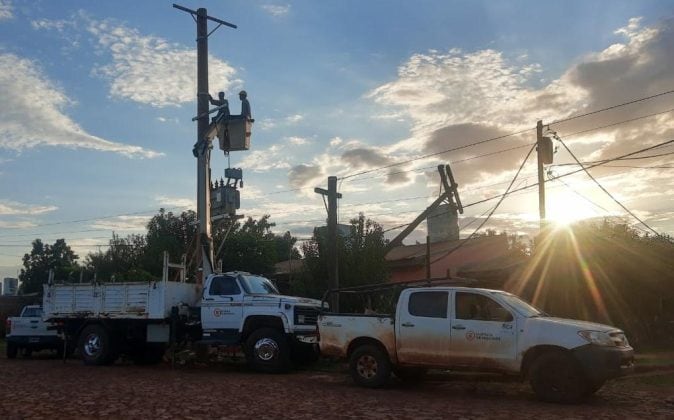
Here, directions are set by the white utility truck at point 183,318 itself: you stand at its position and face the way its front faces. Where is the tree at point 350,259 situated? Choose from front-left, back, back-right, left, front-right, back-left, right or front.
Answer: left

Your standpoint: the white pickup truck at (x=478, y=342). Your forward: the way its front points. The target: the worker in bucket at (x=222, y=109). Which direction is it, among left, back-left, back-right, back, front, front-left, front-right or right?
back

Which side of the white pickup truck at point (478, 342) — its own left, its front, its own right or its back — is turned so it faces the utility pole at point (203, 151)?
back

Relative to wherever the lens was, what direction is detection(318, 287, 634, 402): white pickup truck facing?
facing the viewer and to the right of the viewer

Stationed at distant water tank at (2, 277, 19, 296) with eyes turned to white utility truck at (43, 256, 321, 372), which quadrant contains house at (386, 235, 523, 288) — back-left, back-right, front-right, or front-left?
front-left

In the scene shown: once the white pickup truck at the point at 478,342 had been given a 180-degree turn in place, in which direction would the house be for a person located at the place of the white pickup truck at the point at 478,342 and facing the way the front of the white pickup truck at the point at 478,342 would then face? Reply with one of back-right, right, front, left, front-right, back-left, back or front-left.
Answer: front-right

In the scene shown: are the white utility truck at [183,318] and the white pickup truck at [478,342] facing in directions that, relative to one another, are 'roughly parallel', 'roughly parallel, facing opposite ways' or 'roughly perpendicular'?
roughly parallel

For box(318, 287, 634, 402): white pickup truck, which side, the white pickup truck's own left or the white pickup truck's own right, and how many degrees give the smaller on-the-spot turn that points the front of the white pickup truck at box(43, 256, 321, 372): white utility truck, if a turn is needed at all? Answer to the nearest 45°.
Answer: approximately 180°

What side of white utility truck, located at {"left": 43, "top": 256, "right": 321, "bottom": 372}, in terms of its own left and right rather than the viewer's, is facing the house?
left

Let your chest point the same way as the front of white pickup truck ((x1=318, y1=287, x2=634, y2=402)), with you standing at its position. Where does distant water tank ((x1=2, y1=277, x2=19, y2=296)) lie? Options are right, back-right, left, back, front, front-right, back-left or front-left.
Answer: back

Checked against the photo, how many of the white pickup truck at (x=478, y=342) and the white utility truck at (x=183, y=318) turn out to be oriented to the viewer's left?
0

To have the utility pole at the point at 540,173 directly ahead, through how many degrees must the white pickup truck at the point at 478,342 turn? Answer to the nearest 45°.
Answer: approximately 135° to its left

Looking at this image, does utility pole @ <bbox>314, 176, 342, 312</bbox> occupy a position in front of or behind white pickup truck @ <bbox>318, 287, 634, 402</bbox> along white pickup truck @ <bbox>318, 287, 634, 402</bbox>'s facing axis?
behind
